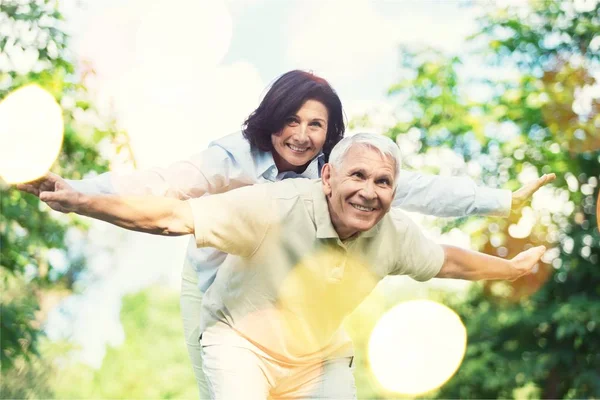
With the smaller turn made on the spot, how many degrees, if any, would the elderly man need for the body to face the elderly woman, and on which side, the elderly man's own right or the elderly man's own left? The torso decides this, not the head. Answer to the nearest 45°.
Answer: approximately 135° to the elderly man's own left
